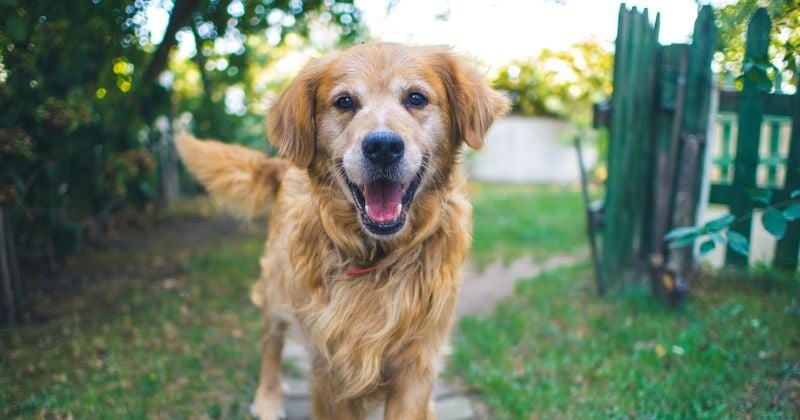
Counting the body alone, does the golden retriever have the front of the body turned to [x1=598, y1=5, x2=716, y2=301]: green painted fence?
no

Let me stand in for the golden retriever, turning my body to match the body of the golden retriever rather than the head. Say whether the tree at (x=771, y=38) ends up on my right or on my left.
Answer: on my left

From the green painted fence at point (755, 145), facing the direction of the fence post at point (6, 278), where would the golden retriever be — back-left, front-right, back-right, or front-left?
front-left

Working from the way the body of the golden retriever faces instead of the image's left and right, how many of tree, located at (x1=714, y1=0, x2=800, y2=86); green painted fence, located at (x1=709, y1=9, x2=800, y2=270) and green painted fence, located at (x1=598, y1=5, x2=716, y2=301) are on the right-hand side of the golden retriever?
0

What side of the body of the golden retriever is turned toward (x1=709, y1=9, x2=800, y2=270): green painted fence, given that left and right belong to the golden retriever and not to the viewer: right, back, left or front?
left

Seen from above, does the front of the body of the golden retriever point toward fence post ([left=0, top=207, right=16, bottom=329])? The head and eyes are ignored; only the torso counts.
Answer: no

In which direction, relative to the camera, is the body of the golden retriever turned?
toward the camera
